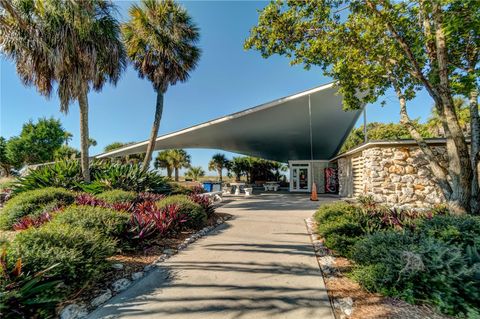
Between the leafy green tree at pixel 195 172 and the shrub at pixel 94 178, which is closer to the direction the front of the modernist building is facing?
the shrub

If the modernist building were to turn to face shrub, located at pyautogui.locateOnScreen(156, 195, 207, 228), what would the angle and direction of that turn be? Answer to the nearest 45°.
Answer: approximately 45° to its right

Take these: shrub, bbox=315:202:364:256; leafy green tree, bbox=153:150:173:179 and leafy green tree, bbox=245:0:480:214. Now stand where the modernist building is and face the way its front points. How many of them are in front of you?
2

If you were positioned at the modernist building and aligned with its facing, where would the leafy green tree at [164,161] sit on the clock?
The leafy green tree is roughly at 5 o'clock from the modernist building.

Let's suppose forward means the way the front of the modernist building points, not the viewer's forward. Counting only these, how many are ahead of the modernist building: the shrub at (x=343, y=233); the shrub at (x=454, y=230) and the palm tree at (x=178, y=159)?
2

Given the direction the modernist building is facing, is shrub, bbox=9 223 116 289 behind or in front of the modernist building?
in front

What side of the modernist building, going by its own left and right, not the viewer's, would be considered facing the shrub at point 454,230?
front

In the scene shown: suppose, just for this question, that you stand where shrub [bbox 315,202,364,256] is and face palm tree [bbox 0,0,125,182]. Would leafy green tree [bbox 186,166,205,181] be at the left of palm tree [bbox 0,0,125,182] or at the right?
right

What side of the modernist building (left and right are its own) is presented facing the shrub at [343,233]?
front

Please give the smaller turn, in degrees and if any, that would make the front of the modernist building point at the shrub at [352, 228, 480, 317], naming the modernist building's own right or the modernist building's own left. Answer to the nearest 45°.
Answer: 0° — it already faces it

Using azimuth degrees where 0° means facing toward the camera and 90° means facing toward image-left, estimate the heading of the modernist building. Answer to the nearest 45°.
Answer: approximately 0°

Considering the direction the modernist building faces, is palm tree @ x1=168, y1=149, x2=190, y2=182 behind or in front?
behind
